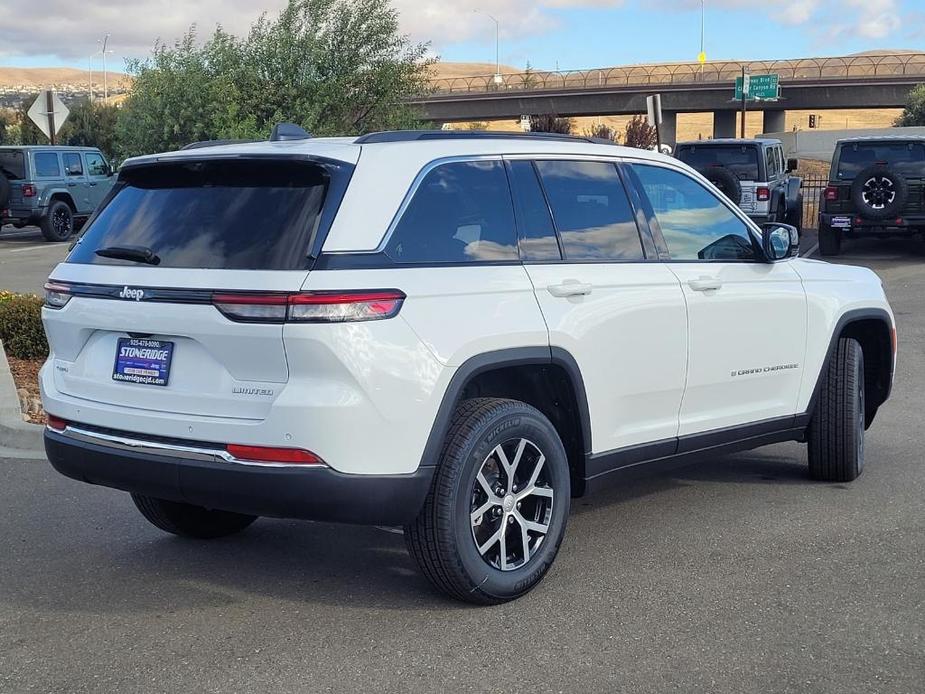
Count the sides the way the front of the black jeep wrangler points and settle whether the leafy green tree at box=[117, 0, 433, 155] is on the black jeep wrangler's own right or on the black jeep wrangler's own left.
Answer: on the black jeep wrangler's own left

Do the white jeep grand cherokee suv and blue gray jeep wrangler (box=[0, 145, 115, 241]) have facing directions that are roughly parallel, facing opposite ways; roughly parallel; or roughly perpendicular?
roughly parallel

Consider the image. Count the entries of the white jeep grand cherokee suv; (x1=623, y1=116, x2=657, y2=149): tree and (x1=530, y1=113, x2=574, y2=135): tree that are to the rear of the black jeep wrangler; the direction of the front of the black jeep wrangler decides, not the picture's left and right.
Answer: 1

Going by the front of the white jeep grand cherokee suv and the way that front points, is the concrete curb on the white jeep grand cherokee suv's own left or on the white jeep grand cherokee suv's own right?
on the white jeep grand cherokee suv's own left

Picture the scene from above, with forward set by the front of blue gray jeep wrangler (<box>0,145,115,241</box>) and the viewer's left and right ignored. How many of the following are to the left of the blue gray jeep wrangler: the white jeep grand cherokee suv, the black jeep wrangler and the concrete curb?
0

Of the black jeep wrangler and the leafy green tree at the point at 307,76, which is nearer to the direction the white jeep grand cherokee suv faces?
the black jeep wrangler

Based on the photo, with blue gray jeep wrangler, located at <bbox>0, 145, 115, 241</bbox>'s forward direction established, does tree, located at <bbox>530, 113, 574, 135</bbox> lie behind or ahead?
ahead

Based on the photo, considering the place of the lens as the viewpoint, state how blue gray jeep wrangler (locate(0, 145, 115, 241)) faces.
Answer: facing away from the viewer and to the right of the viewer

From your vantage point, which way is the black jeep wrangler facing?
away from the camera

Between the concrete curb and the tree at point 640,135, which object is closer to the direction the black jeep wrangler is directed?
the tree

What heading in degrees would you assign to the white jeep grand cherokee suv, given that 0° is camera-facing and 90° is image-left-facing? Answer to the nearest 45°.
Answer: approximately 225°

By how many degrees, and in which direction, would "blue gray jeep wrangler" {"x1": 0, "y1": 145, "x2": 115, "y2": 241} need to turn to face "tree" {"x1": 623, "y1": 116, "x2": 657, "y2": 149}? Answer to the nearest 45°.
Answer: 0° — it already faces it

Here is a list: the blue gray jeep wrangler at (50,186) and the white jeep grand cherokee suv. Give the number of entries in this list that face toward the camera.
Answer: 0

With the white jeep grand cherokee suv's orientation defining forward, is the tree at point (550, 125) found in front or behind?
in front

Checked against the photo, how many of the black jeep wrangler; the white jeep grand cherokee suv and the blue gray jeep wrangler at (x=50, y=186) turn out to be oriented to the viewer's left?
0

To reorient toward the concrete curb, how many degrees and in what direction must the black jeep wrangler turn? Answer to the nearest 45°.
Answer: approximately 180°

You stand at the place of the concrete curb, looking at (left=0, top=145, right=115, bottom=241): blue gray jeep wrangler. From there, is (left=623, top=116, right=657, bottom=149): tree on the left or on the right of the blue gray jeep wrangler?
right

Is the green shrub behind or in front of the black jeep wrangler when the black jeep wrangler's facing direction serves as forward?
behind
